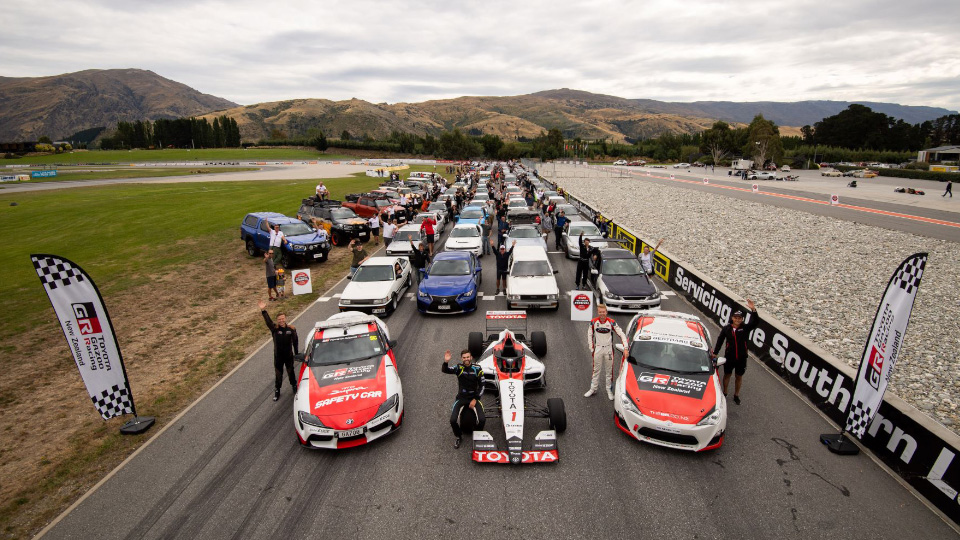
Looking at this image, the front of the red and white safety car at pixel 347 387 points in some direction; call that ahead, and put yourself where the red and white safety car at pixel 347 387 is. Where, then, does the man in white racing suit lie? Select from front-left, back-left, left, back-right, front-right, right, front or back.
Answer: left

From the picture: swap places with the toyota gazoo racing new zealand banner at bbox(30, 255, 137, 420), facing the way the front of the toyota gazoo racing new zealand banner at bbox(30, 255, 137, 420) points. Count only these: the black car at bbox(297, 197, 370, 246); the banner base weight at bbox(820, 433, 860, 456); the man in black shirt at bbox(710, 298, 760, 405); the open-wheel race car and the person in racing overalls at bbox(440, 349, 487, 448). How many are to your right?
0

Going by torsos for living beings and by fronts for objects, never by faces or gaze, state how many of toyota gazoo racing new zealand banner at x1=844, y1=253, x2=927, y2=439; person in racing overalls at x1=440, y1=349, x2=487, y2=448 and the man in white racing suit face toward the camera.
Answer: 3

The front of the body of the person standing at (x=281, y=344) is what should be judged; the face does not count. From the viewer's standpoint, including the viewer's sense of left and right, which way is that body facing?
facing the viewer

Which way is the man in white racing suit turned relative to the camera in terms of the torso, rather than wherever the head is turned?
toward the camera

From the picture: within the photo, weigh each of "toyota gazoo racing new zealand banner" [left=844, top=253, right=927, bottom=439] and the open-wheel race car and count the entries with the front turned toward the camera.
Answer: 2

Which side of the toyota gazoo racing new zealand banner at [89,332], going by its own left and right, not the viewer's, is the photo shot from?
front

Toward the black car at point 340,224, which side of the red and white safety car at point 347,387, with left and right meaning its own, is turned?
back

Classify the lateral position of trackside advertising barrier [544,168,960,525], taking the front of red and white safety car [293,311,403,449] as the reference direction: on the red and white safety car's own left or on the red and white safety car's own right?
on the red and white safety car's own left

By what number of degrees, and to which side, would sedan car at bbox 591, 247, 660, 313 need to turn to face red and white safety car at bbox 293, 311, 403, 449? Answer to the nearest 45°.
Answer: approximately 45° to its right

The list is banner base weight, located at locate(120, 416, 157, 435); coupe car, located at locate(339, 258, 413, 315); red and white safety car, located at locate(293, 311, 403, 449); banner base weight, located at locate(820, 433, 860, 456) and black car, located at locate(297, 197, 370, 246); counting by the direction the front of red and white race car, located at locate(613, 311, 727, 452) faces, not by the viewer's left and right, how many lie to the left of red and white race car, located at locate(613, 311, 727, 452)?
1

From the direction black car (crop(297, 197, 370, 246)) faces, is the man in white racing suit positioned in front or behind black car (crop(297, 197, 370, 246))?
in front

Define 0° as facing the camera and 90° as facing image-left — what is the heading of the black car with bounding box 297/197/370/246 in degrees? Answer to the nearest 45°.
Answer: approximately 315°
